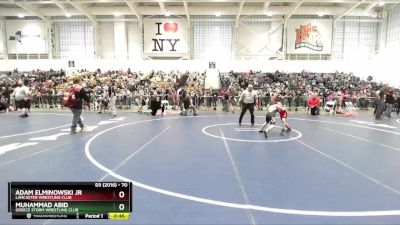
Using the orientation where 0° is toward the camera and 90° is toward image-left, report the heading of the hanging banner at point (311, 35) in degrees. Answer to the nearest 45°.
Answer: approximately 0°

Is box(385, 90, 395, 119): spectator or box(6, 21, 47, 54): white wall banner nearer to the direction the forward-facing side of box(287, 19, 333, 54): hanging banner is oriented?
the spectator

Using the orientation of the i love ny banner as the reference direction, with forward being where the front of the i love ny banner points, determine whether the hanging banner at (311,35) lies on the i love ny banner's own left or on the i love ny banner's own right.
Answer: on the i love ny banner's own left

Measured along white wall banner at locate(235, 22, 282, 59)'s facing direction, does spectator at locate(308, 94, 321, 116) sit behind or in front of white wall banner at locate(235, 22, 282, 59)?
in front

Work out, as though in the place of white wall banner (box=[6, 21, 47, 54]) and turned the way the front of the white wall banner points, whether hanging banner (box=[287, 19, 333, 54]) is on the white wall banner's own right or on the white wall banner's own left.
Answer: on the white wall banner's own left

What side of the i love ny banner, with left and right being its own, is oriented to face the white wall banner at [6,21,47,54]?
right

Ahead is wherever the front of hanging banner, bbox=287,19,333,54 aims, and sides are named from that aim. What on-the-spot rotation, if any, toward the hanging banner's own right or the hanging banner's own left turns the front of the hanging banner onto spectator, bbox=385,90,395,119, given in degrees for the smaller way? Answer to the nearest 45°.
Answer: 0° — it already faces them

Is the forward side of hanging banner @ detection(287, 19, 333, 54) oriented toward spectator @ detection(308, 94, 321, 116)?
yes

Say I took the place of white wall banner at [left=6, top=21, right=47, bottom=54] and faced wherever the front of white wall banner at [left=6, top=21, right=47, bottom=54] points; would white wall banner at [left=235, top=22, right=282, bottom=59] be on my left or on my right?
on my left

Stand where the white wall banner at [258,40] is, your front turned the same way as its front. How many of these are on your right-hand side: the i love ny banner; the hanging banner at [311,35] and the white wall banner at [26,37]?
2

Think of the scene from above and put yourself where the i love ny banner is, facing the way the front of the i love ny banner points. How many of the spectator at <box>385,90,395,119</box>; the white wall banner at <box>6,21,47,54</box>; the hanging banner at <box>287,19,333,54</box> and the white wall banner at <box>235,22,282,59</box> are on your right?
1
